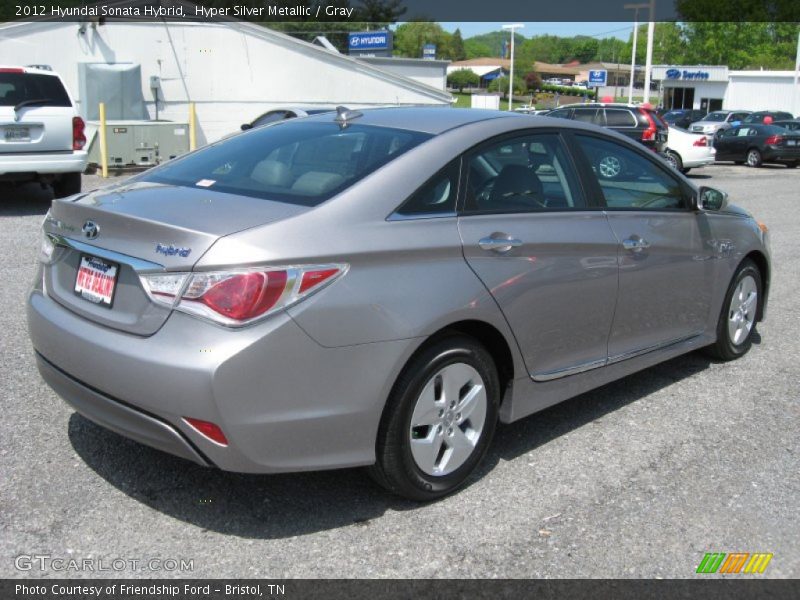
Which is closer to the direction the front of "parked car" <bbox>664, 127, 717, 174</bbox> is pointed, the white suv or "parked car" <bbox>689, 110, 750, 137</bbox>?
the parked car

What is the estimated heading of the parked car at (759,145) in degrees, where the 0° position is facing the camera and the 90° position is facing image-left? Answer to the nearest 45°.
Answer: approximately 135°

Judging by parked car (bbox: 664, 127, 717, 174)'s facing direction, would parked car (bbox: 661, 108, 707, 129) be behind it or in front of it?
in front

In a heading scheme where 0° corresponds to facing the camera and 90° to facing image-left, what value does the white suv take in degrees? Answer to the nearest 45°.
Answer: approximately 180°

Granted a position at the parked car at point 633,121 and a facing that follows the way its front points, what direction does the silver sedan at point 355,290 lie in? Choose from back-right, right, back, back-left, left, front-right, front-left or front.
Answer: back-left

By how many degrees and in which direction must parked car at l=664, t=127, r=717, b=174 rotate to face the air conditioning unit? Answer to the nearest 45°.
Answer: approximately 90° to its left

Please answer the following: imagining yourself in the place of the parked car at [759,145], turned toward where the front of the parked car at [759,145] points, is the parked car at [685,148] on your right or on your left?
on your left

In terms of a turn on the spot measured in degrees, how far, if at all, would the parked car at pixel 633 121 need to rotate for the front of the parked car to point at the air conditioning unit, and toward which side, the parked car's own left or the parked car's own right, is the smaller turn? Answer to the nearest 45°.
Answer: approximately 90° to the parked car's own left

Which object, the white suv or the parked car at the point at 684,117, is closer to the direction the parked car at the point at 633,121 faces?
the white suv

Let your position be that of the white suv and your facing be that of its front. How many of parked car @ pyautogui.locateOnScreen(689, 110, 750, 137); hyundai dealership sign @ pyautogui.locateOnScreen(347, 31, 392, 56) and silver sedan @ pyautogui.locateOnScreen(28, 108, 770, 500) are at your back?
1

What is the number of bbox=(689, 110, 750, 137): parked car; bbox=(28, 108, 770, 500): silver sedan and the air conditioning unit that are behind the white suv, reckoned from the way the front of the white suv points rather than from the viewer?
1

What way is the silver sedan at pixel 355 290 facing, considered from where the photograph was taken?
facing away from the viewer and to the right of the viewer
